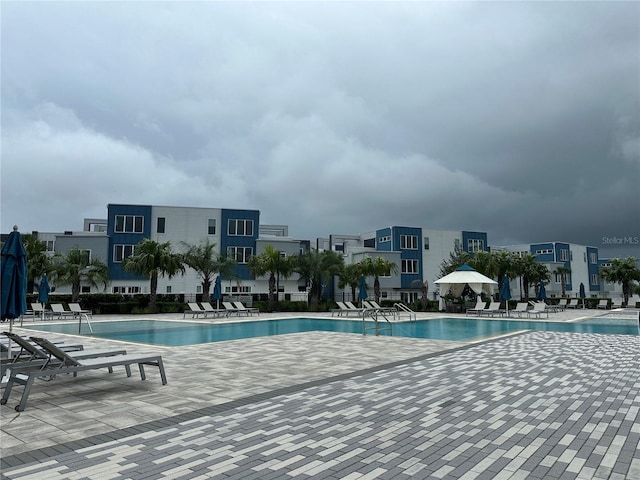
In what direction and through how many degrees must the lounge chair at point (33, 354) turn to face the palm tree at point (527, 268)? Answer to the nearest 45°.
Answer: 0° — it already faces it

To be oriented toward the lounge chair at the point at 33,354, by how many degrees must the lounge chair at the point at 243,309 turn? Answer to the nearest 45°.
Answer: approximately 90° to its right

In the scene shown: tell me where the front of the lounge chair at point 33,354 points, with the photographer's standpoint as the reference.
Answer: facing away from the viewer and to the right of the viewer

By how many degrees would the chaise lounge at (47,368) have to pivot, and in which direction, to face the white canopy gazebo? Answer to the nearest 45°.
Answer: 0° — it already faces it

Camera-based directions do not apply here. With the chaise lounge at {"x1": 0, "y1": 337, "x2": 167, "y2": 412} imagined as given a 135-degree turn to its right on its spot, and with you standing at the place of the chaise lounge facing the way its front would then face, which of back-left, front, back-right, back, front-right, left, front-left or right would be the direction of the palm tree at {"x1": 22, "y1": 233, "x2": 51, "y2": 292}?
back

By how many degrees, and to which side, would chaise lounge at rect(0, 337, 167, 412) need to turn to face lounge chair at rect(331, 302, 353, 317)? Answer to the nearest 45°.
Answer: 0° — it already faces it

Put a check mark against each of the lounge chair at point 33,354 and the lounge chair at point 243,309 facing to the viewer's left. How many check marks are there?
0

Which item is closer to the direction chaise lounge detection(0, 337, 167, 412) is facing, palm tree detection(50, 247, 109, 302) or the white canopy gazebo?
the white canopy gazebo

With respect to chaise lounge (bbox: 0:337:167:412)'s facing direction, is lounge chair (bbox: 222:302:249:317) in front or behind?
in front

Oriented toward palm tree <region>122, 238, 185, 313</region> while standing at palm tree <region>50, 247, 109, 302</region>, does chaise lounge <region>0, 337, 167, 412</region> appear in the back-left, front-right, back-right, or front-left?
front-right

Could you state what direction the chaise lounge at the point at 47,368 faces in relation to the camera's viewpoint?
facing away from the viewer and to the right of the viewer
